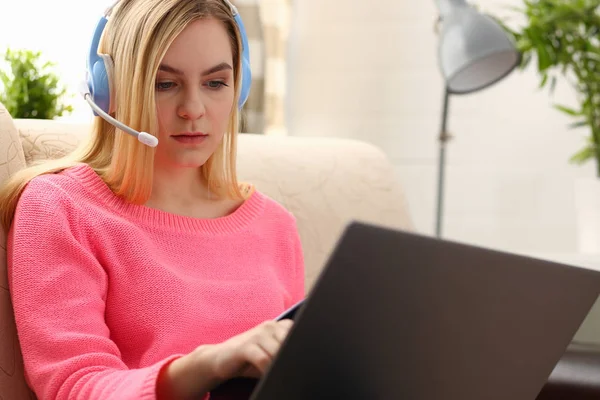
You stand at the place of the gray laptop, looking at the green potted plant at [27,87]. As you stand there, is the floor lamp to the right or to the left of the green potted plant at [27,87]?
right

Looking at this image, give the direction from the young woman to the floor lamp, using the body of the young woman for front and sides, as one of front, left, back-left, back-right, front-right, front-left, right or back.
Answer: left

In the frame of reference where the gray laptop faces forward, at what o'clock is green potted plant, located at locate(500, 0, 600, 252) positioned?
The green potted plant is roughly at 2 o'clock from the gray laptop.

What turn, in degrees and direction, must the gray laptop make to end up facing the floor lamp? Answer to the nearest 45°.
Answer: approximately 45° to its right

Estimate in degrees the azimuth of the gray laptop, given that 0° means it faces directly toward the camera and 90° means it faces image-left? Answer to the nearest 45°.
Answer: approximately 135°

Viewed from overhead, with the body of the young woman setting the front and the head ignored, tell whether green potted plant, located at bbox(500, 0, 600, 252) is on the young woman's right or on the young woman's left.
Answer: on the young woman's left

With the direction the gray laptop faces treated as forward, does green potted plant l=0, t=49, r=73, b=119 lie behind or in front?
in front

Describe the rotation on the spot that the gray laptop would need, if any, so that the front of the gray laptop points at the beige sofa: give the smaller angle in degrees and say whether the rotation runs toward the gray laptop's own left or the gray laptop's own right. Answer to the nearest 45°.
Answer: approximately 45° to the gray laptop's own right

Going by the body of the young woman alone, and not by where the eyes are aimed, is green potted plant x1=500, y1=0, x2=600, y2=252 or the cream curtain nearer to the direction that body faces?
the green potted plant
